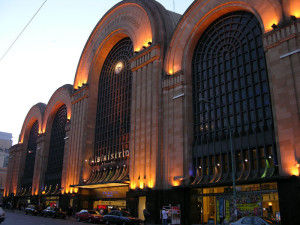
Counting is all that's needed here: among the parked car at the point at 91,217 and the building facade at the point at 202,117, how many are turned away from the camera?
0

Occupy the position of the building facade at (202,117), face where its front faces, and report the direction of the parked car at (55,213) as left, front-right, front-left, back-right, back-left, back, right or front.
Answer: right

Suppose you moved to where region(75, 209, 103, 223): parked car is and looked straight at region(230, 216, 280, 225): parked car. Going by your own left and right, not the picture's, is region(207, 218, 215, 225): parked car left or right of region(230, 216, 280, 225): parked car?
left

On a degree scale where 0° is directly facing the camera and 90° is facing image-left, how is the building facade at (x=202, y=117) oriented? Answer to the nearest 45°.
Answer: approximately 45°

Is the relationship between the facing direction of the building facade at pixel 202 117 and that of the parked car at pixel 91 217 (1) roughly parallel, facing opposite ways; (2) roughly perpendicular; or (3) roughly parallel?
roughly perpendicular
